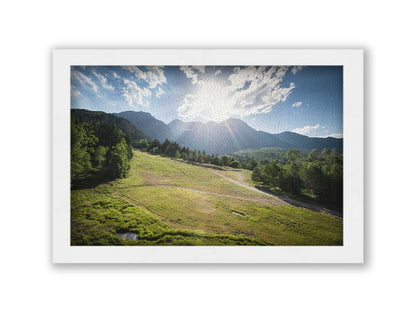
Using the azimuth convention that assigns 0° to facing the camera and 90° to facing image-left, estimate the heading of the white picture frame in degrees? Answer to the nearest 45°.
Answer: approximately 0°
